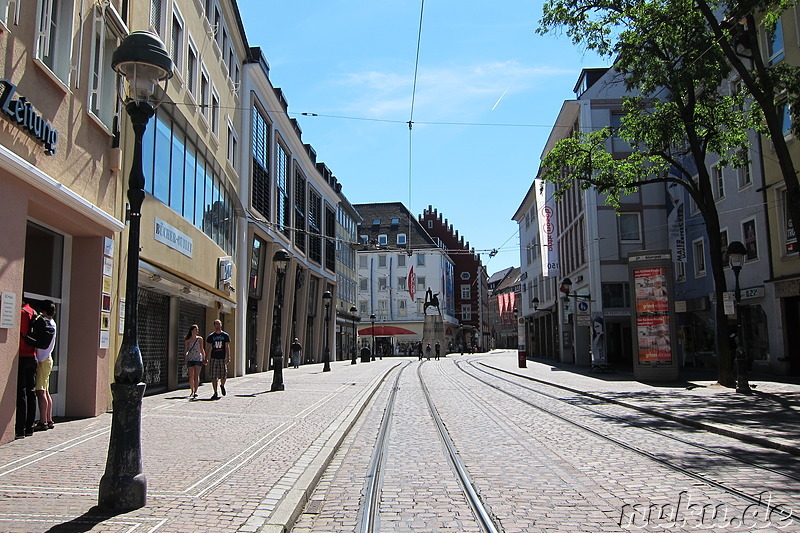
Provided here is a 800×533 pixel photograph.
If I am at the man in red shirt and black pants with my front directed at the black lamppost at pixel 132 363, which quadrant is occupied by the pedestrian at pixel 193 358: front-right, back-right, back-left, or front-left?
back-left

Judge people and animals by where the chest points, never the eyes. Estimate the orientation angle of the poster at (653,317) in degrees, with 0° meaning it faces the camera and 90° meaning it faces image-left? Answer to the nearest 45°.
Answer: approximately 0°

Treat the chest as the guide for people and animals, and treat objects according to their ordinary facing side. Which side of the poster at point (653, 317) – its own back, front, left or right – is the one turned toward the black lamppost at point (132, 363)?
front

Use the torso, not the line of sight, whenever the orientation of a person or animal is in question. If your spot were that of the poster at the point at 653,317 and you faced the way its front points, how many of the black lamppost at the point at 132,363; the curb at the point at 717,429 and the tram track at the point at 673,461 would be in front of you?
3

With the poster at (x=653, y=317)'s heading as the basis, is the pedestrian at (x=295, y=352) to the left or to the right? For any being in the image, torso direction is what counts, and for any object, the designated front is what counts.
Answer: on its right

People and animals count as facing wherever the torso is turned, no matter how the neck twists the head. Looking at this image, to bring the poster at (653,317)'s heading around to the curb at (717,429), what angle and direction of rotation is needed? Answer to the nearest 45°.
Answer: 0° — it already faces it

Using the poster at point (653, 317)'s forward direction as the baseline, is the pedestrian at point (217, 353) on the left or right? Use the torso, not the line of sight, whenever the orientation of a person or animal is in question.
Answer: on its right

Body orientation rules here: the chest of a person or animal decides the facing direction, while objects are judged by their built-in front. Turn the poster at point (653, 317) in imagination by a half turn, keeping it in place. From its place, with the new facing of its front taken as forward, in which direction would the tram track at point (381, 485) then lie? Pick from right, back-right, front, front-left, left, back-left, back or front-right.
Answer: back

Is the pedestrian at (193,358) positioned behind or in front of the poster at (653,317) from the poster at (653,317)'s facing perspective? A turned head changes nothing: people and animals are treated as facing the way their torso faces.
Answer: in front

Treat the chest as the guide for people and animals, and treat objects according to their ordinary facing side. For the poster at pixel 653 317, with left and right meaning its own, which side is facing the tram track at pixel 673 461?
front

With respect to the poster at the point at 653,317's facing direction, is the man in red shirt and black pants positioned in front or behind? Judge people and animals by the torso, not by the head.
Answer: in front
